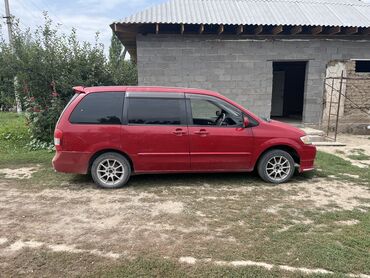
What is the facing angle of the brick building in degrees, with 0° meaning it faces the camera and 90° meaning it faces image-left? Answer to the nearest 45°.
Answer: approximately 0°

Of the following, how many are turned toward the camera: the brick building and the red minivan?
1

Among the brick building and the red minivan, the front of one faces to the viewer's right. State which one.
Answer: the red minivan

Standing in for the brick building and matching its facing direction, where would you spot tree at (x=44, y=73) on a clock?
The tree is roughly at 2 o'clock from the brick building.

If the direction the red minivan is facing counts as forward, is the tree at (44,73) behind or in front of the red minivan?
behind

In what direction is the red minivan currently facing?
to the viewer's right

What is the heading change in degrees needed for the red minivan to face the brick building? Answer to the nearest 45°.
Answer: approximately 45° to its left

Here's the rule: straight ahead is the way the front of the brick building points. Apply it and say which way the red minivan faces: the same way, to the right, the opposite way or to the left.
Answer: to the left

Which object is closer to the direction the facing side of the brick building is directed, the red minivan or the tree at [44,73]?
the red minivan
